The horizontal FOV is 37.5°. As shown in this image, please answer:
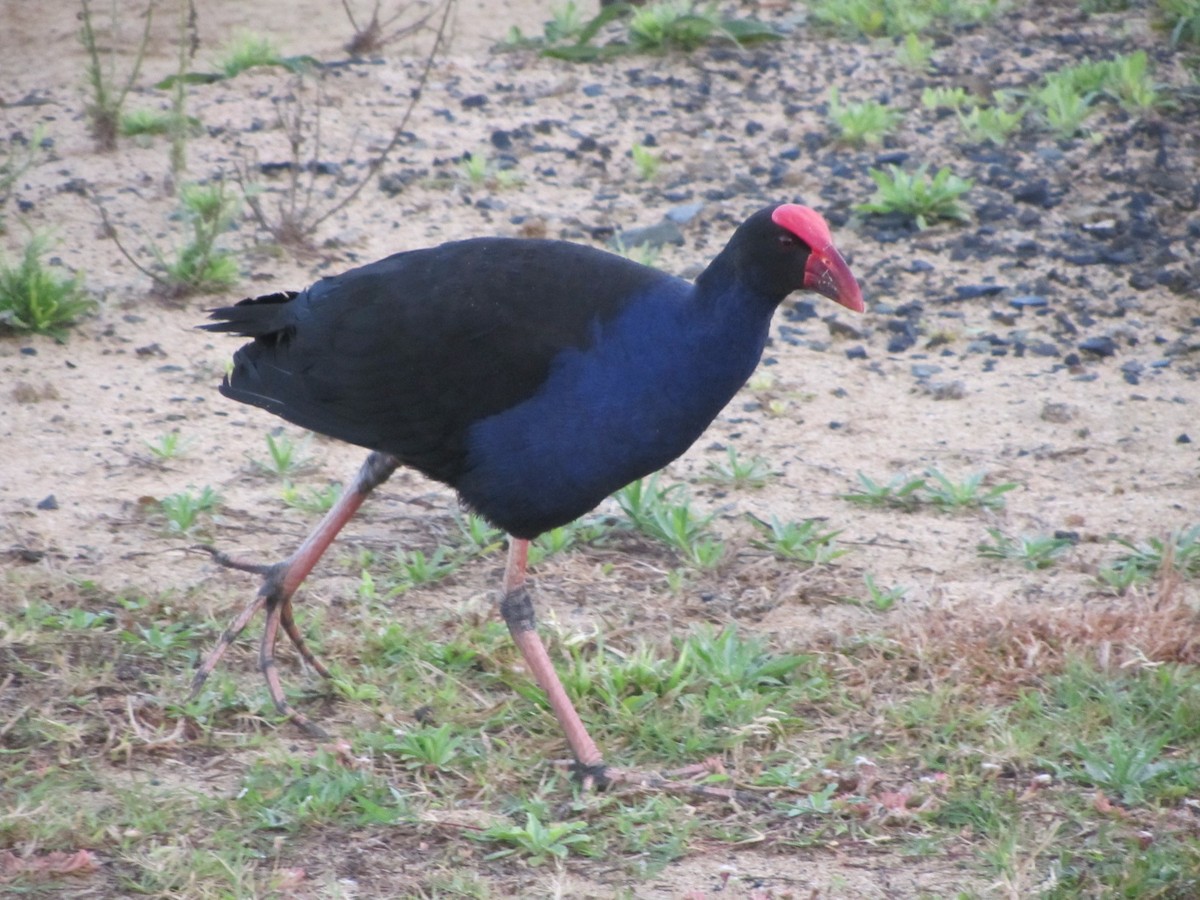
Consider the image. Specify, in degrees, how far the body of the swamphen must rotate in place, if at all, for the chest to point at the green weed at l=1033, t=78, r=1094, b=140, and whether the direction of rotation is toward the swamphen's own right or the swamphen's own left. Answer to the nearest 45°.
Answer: approximately 45° to the swamphen's own left

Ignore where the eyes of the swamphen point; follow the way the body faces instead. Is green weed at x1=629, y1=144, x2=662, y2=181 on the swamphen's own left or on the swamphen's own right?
on the swamphen's own left

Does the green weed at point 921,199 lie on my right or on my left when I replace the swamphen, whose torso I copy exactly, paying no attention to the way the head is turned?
on my left

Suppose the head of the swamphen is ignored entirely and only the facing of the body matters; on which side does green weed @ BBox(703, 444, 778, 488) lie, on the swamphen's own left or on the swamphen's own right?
on the swamphen's own left

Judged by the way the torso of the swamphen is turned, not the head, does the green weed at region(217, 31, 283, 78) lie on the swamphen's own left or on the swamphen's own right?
on the swamphen's own left

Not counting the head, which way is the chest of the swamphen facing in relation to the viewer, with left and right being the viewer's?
facing to the right of the viewer

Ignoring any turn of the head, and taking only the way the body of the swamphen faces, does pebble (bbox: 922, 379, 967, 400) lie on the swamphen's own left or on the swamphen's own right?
on the swamphen's own left

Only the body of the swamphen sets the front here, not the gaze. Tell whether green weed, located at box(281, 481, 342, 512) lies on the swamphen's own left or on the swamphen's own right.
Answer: on the swamphen's own left

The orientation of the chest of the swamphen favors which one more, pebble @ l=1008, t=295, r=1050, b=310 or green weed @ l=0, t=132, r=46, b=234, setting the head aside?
the pebble

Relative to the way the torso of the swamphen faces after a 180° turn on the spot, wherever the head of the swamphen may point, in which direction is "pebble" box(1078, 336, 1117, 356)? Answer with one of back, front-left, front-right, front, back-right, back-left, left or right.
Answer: back-right

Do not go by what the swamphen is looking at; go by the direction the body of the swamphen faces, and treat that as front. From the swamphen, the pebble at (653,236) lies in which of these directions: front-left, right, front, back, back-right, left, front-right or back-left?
left

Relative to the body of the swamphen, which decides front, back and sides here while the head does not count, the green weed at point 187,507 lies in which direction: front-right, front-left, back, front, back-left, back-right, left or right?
back-left

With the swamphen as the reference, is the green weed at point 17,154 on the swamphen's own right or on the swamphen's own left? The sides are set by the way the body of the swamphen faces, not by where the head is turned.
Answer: on the swamphen's own left

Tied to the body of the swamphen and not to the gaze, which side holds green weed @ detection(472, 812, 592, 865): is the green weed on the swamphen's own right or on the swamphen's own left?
on the swamphen's own right

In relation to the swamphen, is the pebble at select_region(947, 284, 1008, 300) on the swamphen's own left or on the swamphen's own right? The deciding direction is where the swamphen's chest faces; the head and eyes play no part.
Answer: on the swamphen's own left
